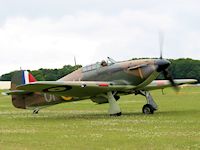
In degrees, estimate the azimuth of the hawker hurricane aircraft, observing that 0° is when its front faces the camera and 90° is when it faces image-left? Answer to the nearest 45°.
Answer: approximately 315°
